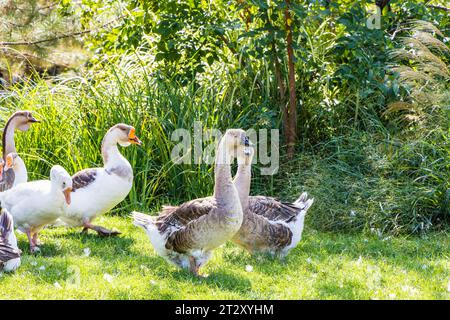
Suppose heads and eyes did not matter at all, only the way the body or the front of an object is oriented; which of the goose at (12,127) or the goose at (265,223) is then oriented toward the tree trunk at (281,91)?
the goose at (12,127)

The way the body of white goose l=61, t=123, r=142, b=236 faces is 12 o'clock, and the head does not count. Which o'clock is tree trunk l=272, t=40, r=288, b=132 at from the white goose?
The tree trunk is roughly at 11 o'clock from the white goose.

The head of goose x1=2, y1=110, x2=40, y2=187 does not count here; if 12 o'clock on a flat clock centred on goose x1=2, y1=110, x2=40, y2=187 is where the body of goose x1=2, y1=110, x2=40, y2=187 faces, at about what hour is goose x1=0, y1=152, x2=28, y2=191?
goose x1=0, y1=152, x2=28, y2=191 is roughly at 3 o'clock from goose x1=2, y1=110, x2=40, y2=187.

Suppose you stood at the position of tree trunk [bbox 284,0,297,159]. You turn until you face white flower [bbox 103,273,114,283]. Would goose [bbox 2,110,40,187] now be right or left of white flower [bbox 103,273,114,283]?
right

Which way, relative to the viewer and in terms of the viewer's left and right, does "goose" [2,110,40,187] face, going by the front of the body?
facing to the right of the viewer

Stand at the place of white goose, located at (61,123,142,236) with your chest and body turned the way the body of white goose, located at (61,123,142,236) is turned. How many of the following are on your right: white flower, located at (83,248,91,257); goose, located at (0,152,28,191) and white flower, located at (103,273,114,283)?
2

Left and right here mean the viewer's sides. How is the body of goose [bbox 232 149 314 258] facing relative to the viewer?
facing to the left of the viewer

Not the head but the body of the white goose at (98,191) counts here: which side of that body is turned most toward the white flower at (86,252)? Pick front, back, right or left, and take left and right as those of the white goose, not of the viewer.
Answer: right

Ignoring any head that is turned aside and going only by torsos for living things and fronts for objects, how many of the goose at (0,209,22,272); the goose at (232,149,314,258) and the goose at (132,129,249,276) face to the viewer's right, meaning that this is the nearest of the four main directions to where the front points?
1

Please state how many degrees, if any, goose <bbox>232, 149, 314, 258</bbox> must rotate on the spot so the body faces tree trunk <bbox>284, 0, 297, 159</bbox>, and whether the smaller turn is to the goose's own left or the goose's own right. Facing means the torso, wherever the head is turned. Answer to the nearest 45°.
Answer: approximately 90° to the goose's own right

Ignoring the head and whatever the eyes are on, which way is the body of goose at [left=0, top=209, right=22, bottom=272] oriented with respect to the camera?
to the viewer's left

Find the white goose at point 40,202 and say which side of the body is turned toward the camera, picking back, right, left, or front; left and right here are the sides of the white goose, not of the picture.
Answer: right

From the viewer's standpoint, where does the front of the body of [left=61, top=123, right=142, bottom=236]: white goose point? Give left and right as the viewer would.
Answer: facing to the right of the viewer
